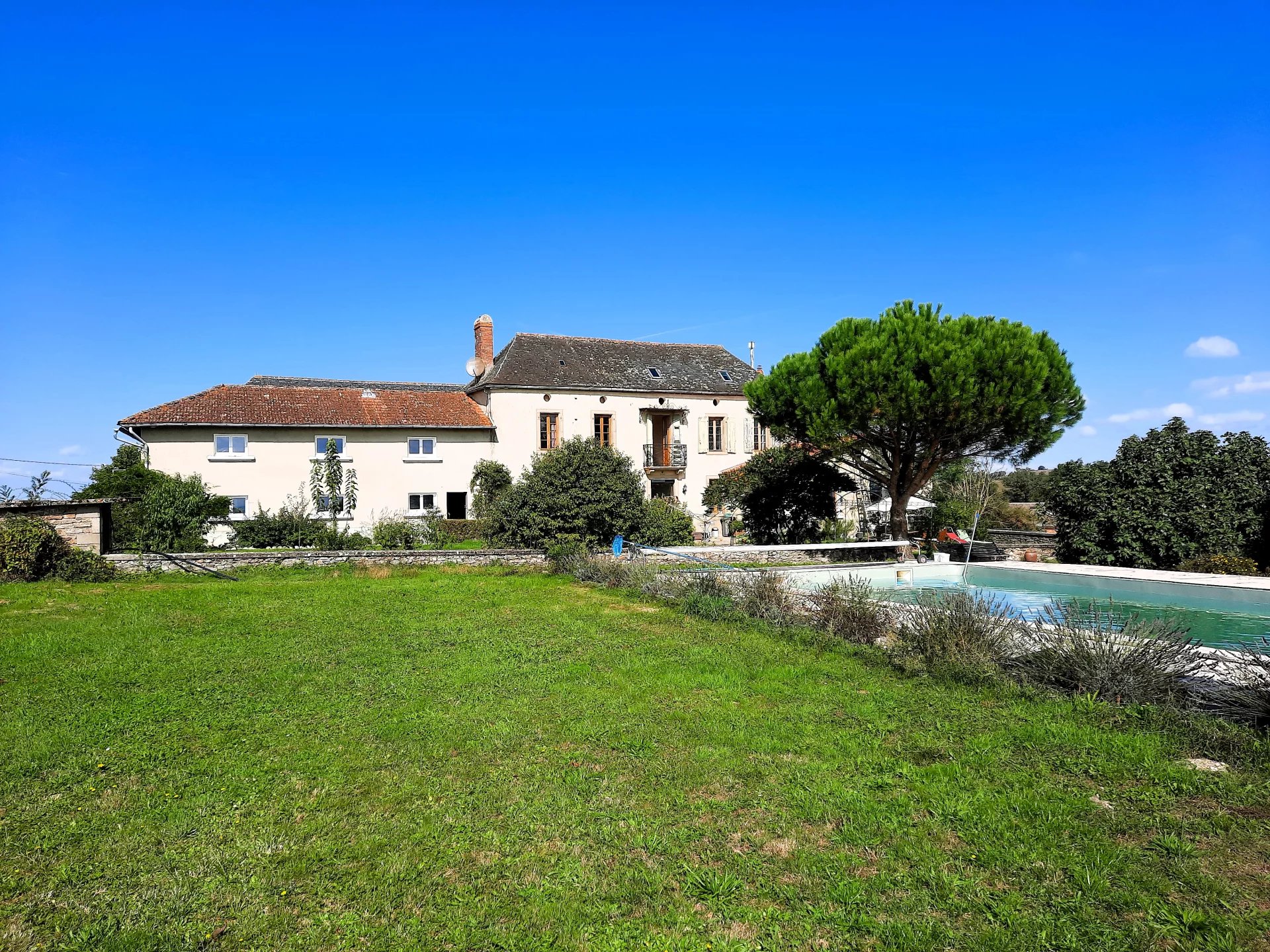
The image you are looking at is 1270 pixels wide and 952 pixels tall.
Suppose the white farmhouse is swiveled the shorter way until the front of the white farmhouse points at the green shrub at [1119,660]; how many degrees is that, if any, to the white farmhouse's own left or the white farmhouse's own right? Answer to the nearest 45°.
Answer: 0° — it already faces it

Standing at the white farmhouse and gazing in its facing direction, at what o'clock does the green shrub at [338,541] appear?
The green shrub is roughly at 1 o'clock from the white farmhouse.

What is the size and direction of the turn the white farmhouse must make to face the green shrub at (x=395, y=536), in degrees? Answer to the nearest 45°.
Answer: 0° — it already faces it

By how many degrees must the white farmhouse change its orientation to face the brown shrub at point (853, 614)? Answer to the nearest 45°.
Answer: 0° — it already faces it

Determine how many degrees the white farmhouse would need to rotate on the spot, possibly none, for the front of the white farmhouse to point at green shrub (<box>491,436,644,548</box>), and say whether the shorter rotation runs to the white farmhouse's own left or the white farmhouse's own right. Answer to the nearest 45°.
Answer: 0° — it already faces it

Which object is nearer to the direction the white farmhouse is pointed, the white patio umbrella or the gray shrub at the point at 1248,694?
the gray shrub

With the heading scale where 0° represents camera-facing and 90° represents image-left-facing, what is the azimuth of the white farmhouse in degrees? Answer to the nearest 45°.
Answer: approximately 0°

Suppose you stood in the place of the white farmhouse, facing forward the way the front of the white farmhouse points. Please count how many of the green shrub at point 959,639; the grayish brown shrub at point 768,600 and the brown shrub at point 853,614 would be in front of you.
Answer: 3
